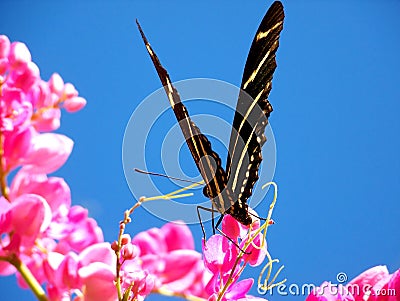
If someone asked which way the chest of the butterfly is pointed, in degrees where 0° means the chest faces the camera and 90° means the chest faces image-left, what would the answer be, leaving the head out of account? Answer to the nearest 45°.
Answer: approximately 135°
